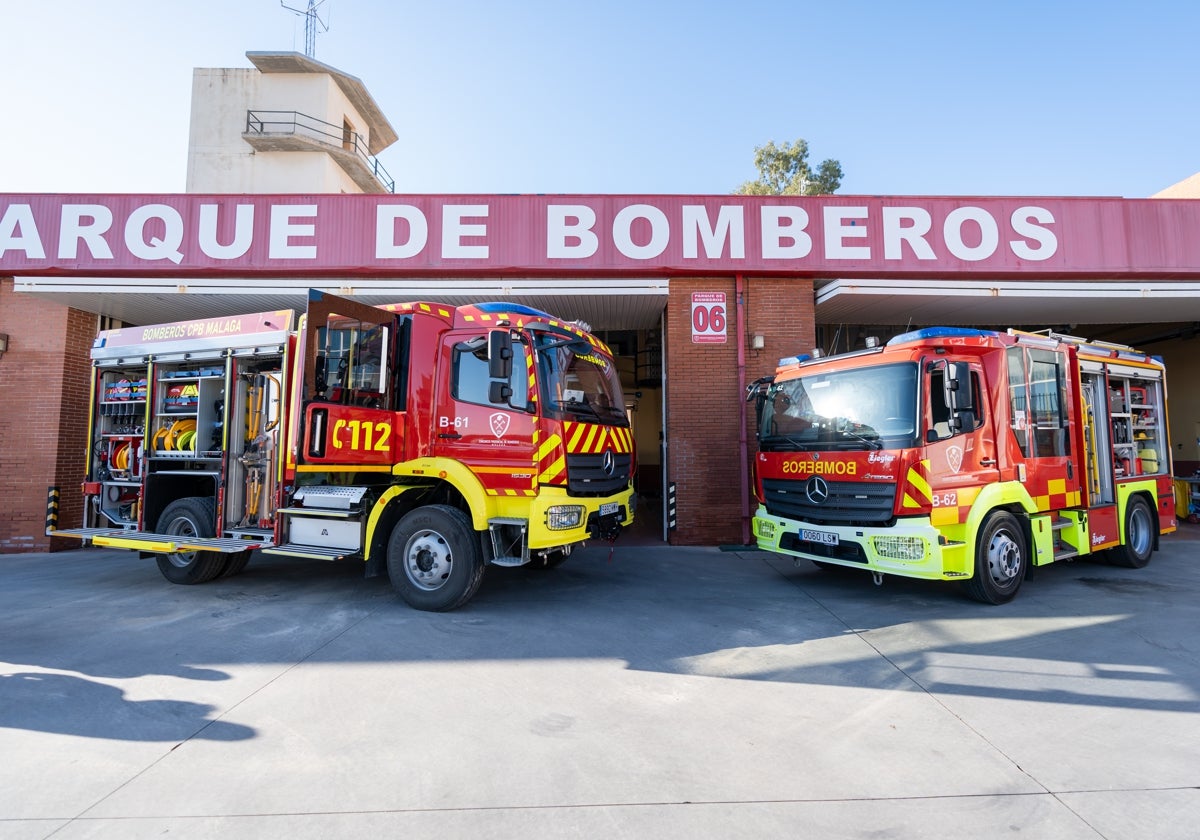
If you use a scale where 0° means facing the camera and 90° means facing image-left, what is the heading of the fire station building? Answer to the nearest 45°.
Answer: approximately 0°

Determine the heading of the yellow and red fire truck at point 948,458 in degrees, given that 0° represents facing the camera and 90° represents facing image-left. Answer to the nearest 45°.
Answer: approximately 45°

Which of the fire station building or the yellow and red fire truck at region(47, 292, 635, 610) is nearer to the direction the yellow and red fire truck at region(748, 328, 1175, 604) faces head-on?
the yellow and red fire truck
